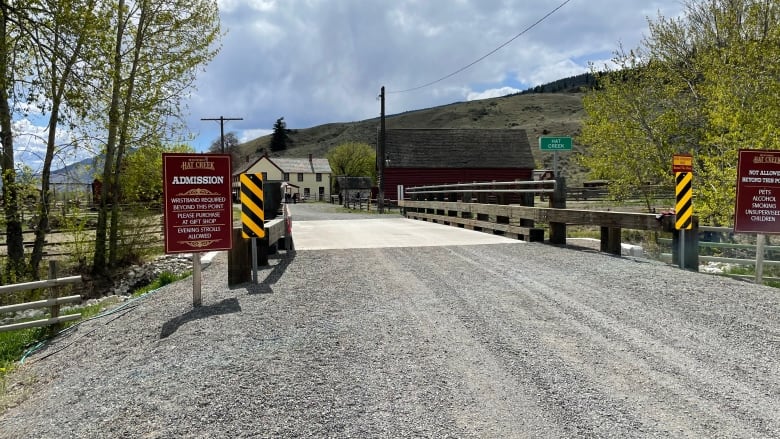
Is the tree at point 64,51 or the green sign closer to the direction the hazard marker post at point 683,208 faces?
the tree

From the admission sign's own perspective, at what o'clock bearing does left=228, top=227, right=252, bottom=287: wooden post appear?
The wooden post is roughly at 7 o'clock from the admission sign.

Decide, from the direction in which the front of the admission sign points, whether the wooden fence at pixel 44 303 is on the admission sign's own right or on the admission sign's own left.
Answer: on the admission sign's own right

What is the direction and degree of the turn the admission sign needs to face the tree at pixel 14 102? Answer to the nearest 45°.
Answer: approximately 135° to its right

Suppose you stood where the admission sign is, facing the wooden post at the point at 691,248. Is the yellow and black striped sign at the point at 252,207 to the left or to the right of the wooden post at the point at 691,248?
left

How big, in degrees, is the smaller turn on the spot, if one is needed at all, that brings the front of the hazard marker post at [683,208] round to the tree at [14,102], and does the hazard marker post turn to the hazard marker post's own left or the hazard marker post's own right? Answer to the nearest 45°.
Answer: approximately 90° to the hazard marker post's own right

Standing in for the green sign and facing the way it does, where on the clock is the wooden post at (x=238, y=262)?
The wooden post is roughly at 1 o'clock from the green sign.

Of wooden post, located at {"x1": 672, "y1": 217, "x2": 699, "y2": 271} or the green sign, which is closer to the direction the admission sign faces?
the wooden post

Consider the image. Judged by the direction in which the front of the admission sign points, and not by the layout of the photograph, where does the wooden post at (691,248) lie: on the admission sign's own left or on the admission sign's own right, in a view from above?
on the admission sign's own left

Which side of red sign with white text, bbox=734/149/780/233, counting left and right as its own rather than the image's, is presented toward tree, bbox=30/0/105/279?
right

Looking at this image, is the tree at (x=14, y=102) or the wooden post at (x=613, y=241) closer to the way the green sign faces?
the wooden post

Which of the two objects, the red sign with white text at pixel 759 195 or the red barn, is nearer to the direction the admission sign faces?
the red sign with white text

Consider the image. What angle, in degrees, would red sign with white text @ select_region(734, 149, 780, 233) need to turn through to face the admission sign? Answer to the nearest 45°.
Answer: approximately 45° to its right
